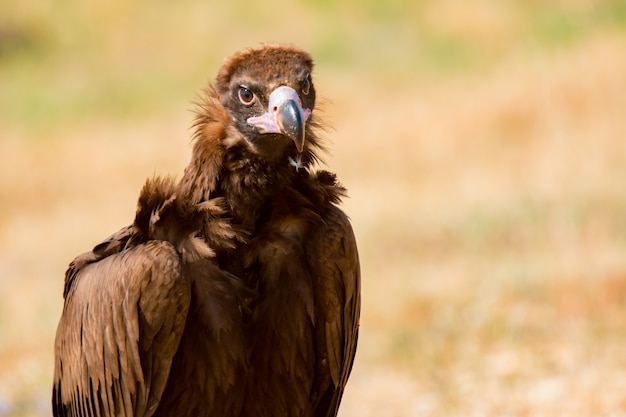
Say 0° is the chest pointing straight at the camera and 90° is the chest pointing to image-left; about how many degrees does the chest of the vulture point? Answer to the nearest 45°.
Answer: approximately 315°
